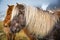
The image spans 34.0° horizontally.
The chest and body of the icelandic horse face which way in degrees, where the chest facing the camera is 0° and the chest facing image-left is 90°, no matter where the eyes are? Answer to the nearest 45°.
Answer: approximately 90°
